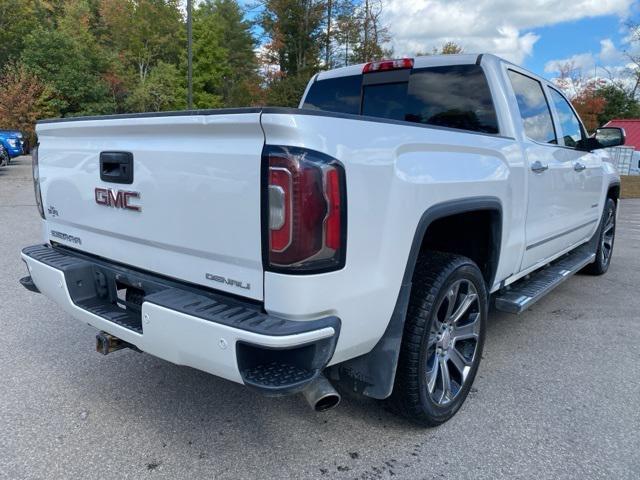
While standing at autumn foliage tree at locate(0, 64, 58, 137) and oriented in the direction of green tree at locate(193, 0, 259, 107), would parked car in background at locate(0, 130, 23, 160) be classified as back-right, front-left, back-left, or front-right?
back-right

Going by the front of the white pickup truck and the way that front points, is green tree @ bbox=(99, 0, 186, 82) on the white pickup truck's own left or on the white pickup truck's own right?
on the white pickup truck's own left

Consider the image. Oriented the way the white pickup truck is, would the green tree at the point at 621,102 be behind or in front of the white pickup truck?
in front

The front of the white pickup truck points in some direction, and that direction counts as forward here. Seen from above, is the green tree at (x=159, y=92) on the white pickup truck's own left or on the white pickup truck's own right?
on the white pickup truck's own left

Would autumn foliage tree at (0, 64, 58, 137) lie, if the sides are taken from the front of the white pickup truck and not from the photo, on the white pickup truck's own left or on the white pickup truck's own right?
on the white pickup truck's own left

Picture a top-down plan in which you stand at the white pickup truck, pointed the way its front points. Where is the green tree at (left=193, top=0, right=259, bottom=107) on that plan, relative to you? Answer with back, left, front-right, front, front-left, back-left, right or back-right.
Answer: front-left

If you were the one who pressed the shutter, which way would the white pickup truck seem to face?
facing away from the viewer and to the right of the viewer

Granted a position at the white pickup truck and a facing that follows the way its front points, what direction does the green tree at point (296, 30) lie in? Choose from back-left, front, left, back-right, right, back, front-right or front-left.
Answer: front-left

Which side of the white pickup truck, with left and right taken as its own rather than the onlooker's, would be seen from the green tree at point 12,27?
left

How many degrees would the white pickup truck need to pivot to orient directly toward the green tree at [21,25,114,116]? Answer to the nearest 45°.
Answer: approximately 90° to its left

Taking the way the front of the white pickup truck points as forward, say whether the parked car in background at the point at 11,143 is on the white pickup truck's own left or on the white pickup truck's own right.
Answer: on the white pickup truck's own left

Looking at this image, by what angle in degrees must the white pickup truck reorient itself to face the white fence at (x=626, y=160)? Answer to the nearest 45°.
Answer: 0° — it already faces it
